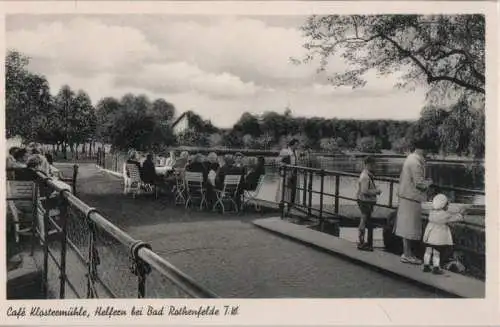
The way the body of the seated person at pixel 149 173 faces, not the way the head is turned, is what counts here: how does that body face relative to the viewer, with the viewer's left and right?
facing away from the viewer

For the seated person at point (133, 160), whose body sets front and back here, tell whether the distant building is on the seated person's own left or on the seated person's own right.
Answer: on the seated person's own left

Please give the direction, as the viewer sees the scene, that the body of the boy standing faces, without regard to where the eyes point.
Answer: to the viewer's right
